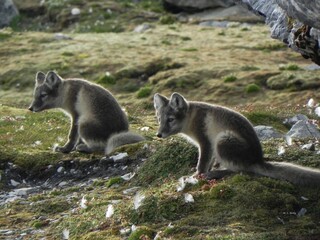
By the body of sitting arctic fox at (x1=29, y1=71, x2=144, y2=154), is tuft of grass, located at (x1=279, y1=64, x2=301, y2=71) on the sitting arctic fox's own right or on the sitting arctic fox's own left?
on the sitting arctic fox's own right

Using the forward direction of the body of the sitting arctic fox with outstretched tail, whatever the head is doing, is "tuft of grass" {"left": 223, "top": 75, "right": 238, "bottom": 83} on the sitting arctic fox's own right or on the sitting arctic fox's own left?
on the sitting arctic fox's own right

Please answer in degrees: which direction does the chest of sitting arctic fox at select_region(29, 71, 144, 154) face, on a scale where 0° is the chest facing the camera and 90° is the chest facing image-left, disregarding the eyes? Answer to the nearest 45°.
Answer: approximately 90°

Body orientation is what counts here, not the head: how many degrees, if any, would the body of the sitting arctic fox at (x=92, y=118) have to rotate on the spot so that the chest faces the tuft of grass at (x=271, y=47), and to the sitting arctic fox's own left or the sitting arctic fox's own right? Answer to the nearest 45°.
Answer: approximately 135° to the sitting arctic fox's own right

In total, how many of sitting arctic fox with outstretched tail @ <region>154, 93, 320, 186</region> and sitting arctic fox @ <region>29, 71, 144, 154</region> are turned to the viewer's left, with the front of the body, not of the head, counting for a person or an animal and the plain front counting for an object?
2

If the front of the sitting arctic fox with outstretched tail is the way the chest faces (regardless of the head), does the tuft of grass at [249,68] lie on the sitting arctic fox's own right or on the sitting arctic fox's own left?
on the sitting arctic fox's own right

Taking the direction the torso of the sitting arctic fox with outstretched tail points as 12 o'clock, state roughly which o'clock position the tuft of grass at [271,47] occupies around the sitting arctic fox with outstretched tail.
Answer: The tuft of grass is roughly at 3 o'clock from the sitting arctic fox with outstretched tail.

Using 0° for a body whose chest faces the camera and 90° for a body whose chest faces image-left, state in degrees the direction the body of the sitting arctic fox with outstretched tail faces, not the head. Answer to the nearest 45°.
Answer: approximately 90°

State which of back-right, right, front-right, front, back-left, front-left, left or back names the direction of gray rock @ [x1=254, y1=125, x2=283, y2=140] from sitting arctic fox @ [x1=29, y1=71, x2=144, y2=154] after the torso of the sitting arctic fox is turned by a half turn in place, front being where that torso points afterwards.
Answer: front

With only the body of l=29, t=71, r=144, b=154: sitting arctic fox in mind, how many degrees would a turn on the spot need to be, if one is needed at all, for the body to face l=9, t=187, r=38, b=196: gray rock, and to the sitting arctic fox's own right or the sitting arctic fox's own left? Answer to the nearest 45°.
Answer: approximately 45° to the sitting arctic fox's own left
